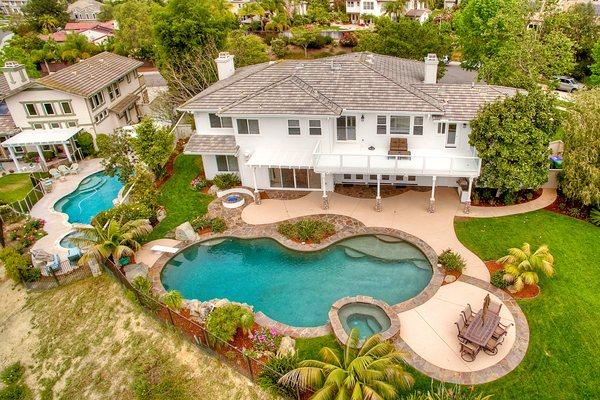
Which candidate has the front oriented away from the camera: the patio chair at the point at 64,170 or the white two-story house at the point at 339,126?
the white two-story house

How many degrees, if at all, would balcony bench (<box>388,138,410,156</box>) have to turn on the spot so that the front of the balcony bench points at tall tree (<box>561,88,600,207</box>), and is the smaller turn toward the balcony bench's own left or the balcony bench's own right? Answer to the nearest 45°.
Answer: approximately 90° to the balcony bench's own left

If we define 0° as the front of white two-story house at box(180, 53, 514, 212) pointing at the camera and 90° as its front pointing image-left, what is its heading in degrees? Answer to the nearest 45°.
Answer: approximately 180°

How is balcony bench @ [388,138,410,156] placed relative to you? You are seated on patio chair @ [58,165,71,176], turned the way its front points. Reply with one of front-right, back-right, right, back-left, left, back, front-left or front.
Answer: front

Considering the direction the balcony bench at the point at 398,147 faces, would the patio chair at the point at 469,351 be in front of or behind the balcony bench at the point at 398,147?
in front

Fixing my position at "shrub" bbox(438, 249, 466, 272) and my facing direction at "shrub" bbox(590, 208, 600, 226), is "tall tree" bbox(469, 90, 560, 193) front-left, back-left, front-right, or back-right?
front-left

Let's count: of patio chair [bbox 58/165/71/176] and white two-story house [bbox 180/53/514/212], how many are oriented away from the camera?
1

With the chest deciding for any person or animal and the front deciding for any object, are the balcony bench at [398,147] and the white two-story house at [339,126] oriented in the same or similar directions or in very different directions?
very different directions

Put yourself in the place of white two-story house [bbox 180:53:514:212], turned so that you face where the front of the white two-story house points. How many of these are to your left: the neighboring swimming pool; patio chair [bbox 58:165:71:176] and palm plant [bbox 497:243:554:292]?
2

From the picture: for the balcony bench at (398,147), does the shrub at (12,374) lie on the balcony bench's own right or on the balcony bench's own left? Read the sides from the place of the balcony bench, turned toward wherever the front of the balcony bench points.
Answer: on the balcony bench's own right

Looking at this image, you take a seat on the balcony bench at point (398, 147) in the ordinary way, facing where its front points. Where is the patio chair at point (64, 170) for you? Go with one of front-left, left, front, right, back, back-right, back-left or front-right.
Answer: right

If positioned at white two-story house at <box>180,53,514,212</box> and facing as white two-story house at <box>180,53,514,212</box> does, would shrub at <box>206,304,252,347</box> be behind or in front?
behind

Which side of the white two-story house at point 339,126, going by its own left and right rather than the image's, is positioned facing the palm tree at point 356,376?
back

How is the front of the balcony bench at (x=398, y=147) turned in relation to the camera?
facing the viewer

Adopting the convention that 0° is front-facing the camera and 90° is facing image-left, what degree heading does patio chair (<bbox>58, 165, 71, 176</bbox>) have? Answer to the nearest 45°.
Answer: approximately 315°
